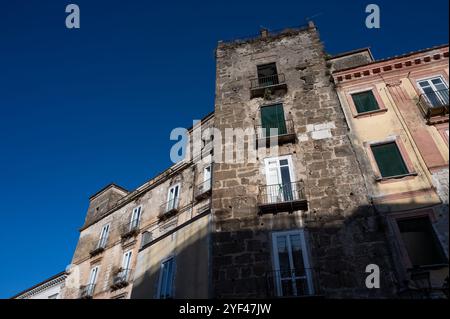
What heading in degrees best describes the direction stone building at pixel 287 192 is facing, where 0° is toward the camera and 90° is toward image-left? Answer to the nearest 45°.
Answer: approximately 0°

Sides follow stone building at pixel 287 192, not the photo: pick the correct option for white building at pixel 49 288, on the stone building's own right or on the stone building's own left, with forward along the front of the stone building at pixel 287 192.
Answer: on the stone building's own right

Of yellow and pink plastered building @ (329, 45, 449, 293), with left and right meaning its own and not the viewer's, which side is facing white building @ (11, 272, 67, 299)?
right

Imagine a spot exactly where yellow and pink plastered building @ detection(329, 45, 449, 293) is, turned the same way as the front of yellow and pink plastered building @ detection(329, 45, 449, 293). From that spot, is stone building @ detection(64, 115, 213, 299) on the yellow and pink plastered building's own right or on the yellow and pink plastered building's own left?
on the yellow and pink plastered building's own right
